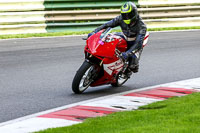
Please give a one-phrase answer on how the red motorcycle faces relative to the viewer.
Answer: facing the viewer and to the left of the viewer

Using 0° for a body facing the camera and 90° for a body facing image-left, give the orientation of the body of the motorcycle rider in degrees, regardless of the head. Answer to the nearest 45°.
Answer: approximately 45°

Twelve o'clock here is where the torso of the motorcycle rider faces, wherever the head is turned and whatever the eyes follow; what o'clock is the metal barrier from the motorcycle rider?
The metal barrier is roughly at 4 o'clock from the motorcycle rider.

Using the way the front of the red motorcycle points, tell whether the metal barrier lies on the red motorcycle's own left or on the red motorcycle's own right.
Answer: on the red motorcycle's own right
